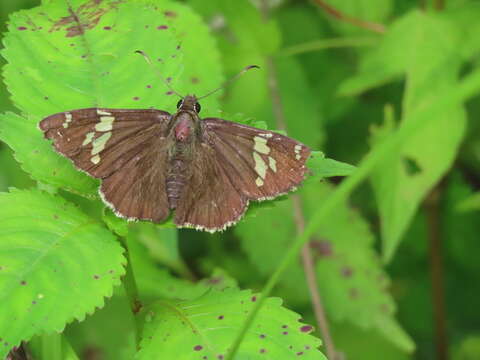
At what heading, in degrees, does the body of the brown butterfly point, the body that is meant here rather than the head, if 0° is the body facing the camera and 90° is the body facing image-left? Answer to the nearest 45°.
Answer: approximately 180°

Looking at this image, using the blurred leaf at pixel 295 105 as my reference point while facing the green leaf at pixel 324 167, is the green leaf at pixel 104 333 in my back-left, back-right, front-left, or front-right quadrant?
front-right

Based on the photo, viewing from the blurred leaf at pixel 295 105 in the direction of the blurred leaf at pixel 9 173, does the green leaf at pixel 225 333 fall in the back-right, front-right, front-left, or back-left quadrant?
front-left

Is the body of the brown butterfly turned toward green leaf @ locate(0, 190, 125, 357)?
no

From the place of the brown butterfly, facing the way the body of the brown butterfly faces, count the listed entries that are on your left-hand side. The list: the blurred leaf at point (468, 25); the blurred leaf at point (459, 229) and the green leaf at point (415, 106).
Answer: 0

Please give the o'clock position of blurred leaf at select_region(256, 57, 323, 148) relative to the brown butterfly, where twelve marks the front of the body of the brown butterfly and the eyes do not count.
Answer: The blurred leaf is roughly at 1 o'clock from the brown butterfly.

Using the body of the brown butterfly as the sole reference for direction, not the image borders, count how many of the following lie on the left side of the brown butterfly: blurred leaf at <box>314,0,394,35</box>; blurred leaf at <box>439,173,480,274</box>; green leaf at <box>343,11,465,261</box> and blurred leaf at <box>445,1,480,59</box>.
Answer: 0

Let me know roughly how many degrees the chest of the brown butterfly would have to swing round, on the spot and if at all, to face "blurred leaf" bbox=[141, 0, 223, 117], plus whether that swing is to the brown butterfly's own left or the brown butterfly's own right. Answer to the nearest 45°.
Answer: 0° — it already faces it

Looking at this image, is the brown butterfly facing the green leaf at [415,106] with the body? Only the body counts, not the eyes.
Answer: no
